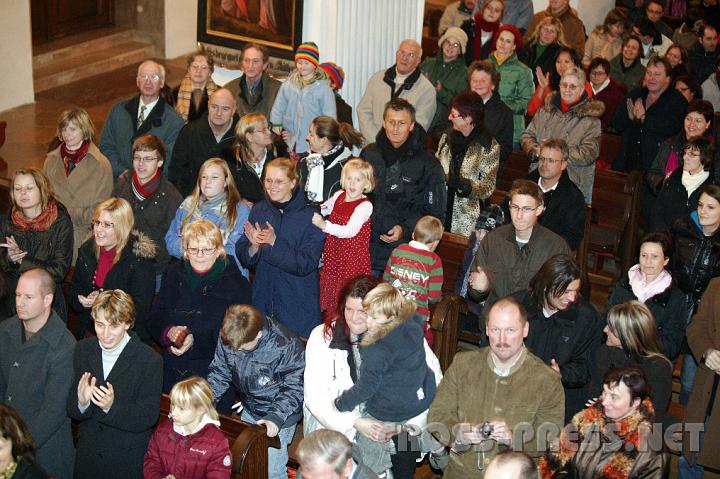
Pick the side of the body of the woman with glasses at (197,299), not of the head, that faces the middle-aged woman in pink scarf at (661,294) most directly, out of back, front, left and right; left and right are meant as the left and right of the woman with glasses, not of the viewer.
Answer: left

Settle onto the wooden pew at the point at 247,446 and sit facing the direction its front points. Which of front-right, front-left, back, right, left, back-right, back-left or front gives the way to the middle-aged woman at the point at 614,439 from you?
back-left

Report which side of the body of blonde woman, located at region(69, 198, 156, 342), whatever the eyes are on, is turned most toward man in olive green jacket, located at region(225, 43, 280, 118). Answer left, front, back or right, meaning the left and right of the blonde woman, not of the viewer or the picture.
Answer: back

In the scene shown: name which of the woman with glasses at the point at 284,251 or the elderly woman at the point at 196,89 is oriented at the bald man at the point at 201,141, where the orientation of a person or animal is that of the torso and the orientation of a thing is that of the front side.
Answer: the elderly woman

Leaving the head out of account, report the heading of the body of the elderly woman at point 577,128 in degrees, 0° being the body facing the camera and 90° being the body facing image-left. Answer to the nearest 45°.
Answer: approximately 45°

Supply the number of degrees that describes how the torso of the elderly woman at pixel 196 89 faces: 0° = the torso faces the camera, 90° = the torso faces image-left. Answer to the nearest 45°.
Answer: approximately 0°

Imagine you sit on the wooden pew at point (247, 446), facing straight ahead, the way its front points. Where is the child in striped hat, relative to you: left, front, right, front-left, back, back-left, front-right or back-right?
back-right

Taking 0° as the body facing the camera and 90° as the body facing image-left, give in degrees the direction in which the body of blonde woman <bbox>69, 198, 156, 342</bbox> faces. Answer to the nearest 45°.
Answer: approximately 45°

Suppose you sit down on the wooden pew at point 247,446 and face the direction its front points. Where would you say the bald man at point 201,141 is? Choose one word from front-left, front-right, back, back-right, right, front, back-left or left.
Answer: back-right

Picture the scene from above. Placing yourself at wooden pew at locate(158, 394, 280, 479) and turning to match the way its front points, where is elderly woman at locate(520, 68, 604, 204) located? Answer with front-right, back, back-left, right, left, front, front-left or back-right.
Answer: back
